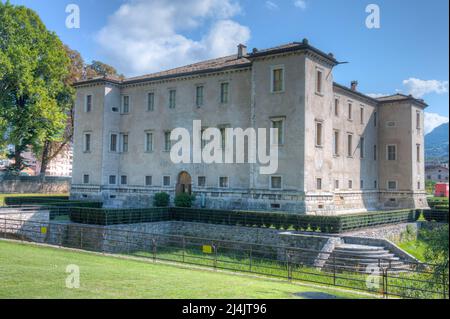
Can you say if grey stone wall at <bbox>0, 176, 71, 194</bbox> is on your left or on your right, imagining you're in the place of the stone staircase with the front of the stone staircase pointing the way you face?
on your right

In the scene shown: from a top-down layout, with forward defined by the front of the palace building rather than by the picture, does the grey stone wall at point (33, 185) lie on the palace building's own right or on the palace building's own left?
on the palace building's own right

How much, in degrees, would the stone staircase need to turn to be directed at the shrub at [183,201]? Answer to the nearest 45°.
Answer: approximately 135° to its right

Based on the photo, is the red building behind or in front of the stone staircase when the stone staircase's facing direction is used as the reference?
behind

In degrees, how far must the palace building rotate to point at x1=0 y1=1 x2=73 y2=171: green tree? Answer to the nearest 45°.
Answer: approximately 45° to its right

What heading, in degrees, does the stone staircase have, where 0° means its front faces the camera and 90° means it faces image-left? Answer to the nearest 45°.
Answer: approximately 0°

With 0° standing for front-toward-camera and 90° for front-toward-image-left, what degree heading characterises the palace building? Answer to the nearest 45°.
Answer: approximately 45°
